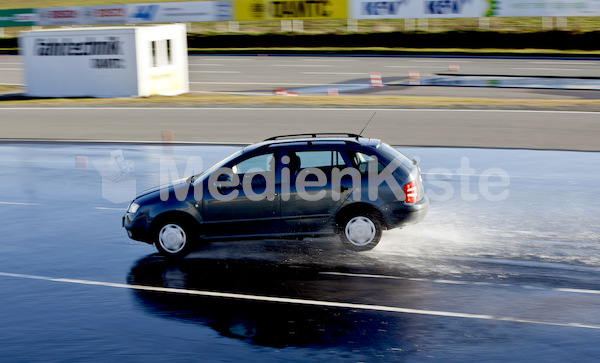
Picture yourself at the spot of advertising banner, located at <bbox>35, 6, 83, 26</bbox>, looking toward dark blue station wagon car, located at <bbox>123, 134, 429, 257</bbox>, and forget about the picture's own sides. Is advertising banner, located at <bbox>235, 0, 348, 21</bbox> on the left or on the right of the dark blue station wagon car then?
left

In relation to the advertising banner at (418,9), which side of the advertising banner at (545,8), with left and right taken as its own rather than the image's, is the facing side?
right

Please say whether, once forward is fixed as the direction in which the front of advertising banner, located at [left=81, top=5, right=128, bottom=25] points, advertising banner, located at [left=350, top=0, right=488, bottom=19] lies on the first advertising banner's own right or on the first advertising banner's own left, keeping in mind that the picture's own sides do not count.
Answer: on the first advertising banner's own left

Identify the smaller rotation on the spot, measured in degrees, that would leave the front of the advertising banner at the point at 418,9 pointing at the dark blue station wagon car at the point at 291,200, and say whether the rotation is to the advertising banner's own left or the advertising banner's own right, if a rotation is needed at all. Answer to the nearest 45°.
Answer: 0° — it already faces it

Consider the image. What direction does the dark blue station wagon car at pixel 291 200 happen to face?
to the viewer's left

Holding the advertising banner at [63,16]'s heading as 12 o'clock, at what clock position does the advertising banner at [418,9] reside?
the advertising banner at [418,9] is roughly at 10 o'clock from the advertising banner at [63,16].

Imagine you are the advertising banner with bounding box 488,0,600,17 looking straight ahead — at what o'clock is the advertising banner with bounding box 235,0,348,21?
the advertising banner with bounding box 235,0,348,21 is roughly at 3 o'clock from the advertising banner with bounding box 488,0,600,17.

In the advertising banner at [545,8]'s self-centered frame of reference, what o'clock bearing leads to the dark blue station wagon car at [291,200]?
The dark blue station wagon car is roughly at 12 o'clock from the advertising banner.

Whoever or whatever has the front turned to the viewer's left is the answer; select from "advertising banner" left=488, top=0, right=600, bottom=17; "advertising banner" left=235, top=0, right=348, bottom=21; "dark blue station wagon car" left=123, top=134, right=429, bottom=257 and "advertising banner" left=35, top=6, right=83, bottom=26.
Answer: the dark blue station wagon car

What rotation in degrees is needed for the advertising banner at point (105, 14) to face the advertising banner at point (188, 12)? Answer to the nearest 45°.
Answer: approximately 45° to its left

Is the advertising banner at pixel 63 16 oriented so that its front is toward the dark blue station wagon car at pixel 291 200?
yes

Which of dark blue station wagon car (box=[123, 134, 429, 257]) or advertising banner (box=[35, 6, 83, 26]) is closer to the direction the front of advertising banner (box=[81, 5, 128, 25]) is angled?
the dark blue station wagon car

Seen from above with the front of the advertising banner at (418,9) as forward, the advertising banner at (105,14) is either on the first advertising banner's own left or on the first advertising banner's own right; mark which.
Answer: on the first advertising banner's own right

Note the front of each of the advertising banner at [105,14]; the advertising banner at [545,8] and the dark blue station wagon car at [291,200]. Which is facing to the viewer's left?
the dark blue station wagon car
